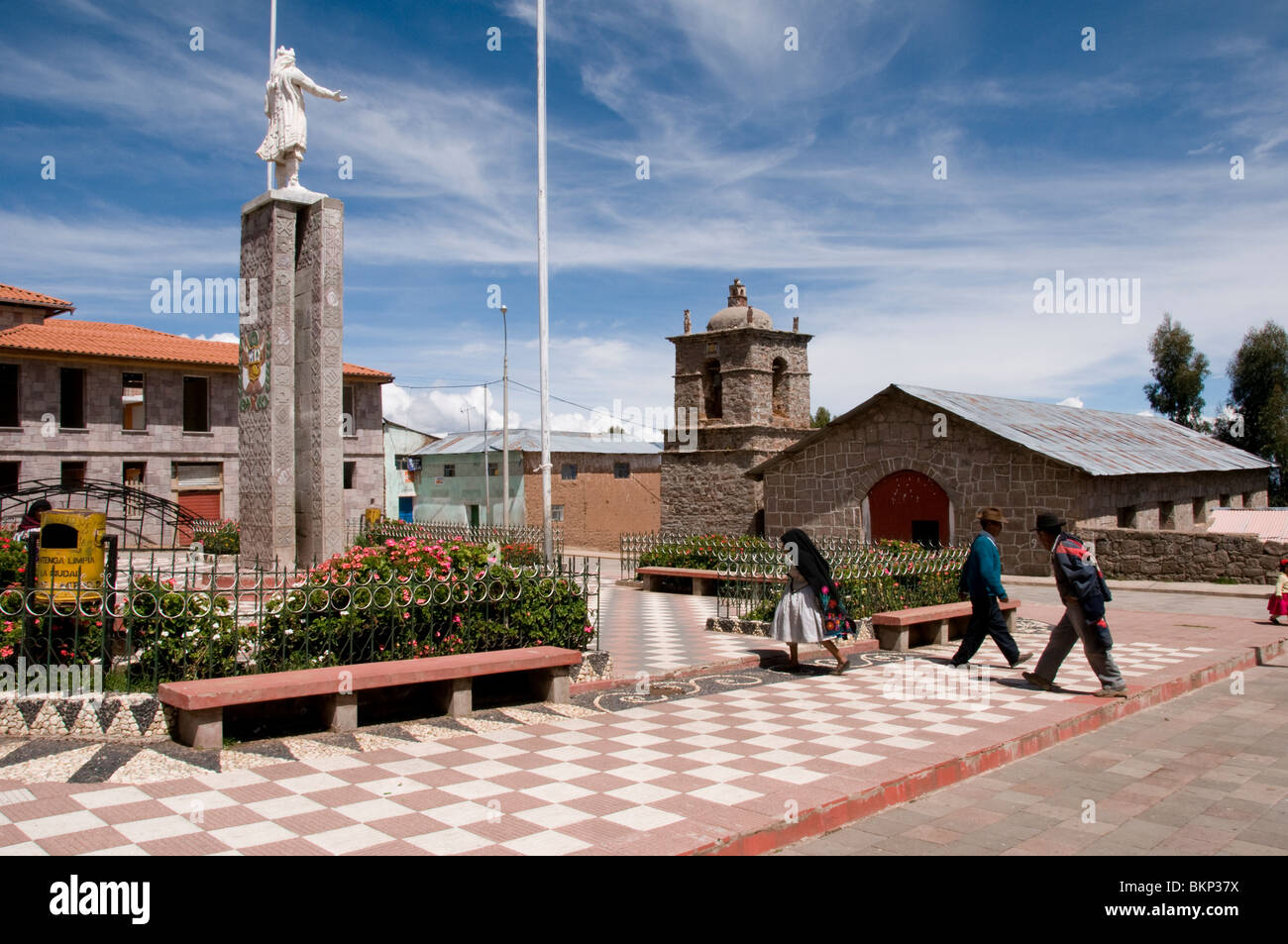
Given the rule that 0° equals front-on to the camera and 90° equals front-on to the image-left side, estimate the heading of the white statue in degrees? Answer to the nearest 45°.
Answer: approximately 225°

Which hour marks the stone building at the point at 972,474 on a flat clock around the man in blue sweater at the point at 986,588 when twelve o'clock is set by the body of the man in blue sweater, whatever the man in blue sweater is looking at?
The stone building is roughly at 9 o'clock from the man in blue sweater.

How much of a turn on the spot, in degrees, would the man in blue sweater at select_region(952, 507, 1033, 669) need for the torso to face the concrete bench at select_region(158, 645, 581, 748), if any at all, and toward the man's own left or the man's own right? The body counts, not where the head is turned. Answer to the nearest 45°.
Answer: approximately 135° to the man's own right

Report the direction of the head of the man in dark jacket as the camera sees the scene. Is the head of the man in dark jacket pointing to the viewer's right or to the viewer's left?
to the viewer's left

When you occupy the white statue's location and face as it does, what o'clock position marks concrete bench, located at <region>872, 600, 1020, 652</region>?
The concrete bench is roughly at 2 o'clock from the white statue.

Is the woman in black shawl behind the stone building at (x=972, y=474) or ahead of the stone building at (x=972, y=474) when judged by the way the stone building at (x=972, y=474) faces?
ahead

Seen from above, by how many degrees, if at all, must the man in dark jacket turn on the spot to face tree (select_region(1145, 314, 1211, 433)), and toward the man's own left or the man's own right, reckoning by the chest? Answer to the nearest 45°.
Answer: approximately 90° to the man's own right
